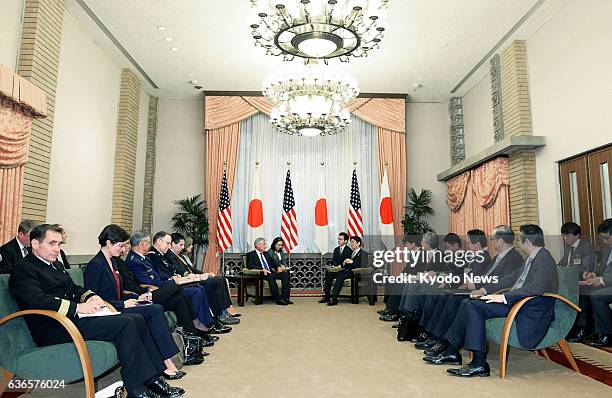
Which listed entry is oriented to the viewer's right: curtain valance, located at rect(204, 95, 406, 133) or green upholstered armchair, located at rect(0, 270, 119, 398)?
the green upholstered armchair

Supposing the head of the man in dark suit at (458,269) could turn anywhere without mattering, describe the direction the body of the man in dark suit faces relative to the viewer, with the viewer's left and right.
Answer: facing to the left of the viewer

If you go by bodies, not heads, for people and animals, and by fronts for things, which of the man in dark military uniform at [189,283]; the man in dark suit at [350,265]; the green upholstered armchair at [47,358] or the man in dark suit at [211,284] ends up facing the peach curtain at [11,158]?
the man in dark suit at [350,265]

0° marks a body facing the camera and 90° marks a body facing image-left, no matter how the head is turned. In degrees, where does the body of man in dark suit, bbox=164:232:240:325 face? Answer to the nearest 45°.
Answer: approximately 270°

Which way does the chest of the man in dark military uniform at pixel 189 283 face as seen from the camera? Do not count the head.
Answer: to the viewer's right

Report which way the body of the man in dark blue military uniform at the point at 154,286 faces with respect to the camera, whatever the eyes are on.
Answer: to the viewer's right

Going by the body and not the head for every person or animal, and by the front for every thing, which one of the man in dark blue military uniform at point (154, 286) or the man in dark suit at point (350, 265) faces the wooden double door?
the man in dark blue military uniform at point (154, 286)

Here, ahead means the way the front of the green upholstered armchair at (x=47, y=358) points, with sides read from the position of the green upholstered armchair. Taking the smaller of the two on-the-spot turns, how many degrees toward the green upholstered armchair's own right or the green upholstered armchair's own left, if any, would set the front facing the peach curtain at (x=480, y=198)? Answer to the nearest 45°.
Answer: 0° — it already faces it

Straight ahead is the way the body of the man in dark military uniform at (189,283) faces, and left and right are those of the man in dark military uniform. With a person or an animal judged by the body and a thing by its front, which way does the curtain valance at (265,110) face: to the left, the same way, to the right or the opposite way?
to the right

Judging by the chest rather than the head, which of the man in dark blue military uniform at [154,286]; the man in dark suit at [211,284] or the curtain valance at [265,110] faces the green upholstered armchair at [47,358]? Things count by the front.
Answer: the curtain valance

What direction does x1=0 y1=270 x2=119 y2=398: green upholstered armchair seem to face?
to the viewer's right
